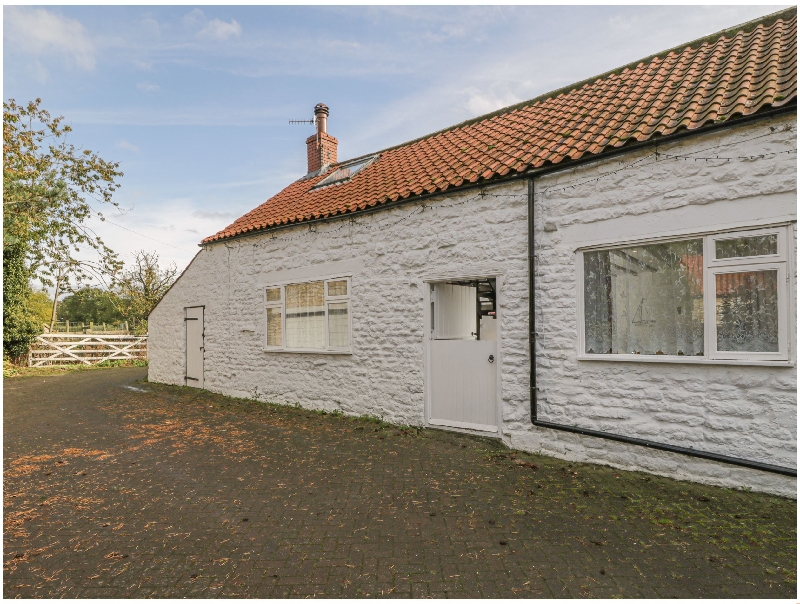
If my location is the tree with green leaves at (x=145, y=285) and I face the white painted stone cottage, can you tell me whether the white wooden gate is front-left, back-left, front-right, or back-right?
front-right

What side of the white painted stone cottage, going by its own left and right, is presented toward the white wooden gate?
right

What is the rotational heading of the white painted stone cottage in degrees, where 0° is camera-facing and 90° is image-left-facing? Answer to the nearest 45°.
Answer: approximately 45°

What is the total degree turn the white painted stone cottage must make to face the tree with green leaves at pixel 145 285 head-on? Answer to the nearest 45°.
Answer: approximately 90° to its right
